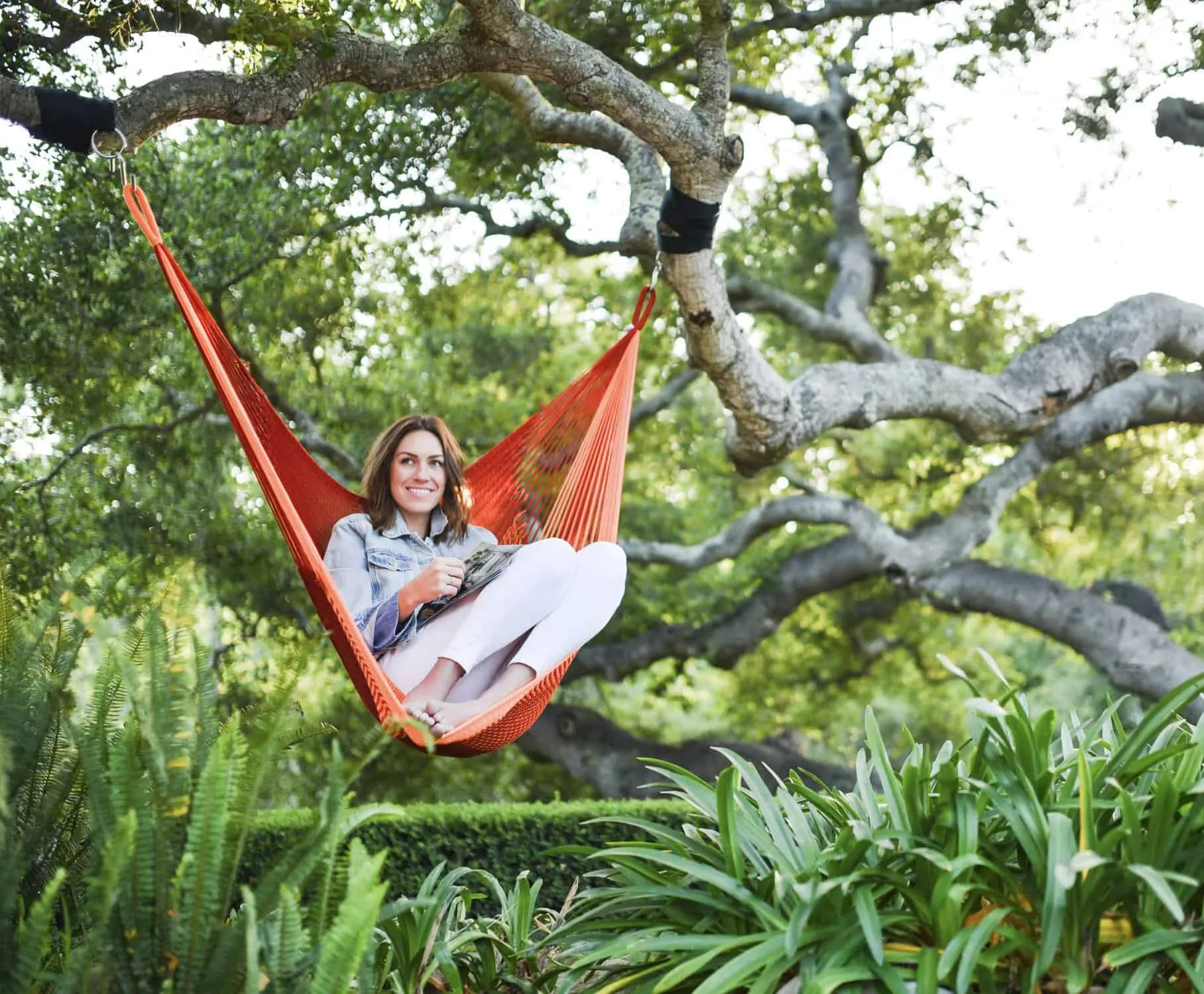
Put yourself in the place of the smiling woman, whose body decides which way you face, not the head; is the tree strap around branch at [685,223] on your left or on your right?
on your left

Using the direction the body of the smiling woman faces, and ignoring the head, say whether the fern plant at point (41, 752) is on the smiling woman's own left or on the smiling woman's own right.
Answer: on the smiling woman's own right

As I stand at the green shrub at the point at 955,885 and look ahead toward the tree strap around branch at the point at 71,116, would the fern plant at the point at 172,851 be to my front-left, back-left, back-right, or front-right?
front-left

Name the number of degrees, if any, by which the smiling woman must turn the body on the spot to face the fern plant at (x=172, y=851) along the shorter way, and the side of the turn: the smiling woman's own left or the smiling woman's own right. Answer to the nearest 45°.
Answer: approximately 45° to the smiling woman's own right

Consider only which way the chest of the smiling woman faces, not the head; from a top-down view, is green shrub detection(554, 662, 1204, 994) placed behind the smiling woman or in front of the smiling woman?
in front

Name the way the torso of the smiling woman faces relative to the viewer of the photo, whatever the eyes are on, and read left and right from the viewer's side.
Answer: facing the viewer and to the right of the viewer
